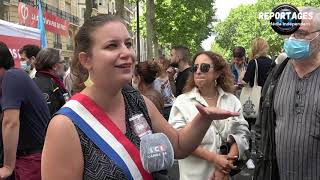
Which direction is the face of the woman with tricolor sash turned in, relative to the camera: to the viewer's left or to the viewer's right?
to the viewer's right

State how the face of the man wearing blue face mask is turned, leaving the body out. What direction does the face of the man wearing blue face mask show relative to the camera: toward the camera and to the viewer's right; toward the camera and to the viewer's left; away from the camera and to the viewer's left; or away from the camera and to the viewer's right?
toward the camera and to the viewer's left

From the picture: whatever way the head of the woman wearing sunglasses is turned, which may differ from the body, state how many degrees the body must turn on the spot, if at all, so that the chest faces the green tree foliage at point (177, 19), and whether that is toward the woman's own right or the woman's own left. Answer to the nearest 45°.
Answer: approximately 180°

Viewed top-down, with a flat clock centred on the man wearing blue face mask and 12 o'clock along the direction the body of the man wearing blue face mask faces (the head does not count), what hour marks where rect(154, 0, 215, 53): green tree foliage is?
The green tree foliage is roughly at 4 o'clock from the man wearing blue face mask.

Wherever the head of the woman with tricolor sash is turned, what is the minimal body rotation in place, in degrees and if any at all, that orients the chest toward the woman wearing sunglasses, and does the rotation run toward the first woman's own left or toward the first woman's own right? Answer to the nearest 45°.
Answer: approximately 90° to the first woman's own left

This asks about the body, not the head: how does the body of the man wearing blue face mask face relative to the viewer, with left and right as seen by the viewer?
facing the viewer and to the left of the viewer

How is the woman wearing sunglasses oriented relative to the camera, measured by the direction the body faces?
toward the camera

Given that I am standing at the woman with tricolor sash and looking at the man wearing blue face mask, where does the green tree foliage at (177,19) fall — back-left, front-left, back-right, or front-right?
front-left

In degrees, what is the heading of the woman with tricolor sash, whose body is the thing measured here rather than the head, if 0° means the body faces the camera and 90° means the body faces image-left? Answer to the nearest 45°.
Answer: approximately 315°

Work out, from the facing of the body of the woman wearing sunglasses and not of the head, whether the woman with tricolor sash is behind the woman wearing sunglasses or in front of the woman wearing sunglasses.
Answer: in front

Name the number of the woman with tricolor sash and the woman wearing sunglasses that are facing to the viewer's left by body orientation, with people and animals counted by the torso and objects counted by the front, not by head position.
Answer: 0

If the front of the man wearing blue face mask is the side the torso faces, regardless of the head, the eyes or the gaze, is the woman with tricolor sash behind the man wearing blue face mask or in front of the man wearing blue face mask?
in front

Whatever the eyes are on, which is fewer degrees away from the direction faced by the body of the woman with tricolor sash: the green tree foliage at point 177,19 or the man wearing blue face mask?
the man wearing blue face mask
